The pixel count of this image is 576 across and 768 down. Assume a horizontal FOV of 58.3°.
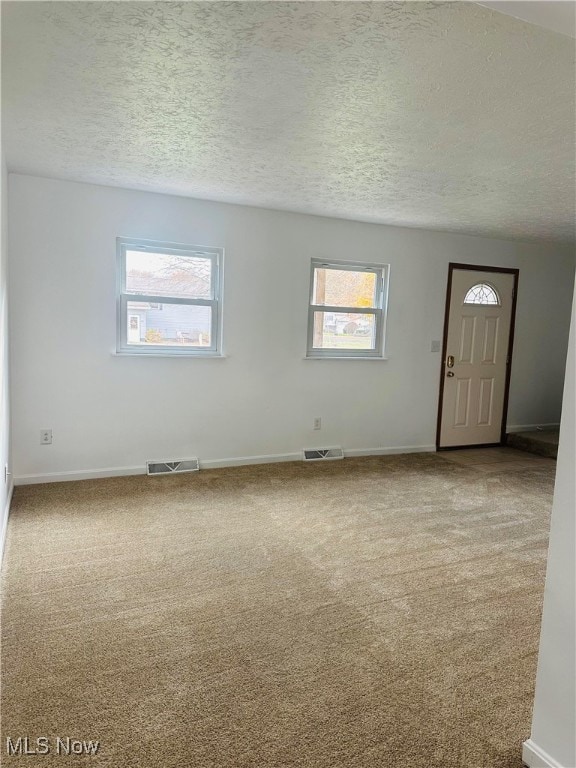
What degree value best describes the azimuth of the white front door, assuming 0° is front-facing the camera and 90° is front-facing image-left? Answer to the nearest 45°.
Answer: approximately 315°

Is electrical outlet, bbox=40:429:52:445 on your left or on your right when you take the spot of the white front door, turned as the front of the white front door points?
on your right

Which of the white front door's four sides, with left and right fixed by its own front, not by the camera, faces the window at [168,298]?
right

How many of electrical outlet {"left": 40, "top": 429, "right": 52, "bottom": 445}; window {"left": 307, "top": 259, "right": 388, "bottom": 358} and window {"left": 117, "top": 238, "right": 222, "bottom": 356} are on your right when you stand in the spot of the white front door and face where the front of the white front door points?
3

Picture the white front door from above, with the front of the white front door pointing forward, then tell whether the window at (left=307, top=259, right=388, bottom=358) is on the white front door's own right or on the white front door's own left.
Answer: on the white front door's own right
